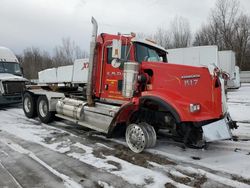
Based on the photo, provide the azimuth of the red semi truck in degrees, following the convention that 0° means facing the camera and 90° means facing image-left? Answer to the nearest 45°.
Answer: approximately 315°

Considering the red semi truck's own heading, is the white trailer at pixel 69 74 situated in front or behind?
behind

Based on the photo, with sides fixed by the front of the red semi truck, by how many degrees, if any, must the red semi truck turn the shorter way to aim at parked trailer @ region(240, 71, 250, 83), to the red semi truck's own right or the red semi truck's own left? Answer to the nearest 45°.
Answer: approximately 90° to the red semi truck's own left

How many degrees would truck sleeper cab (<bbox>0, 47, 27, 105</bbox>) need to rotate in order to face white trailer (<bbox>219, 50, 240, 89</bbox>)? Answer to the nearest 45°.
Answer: approximately 45° to its left

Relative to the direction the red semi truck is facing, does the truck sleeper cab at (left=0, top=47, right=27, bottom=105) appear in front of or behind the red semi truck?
behind

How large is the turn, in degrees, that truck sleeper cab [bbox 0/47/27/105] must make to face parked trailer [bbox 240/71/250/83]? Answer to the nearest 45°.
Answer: approximately 90° to its left

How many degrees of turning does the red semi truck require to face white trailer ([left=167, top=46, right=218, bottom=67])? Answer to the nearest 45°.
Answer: approximately 135° to its left

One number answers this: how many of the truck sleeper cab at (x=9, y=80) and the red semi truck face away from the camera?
0
